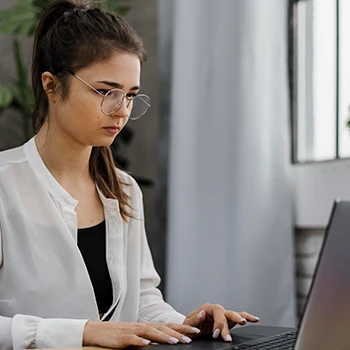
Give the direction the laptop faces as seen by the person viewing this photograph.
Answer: facing away from the viewer and to the left of the viewer

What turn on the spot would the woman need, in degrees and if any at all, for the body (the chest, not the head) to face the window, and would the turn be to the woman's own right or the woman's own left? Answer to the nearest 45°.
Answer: approximately 90° to the woman's own left

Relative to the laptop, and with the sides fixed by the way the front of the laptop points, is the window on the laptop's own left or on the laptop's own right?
on the laptop's own right

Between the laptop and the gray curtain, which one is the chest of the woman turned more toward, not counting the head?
the laptop

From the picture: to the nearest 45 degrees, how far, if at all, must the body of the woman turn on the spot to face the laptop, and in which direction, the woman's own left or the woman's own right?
0° — they already face it

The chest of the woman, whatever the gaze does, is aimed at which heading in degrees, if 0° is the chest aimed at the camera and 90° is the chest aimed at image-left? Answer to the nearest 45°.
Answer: approximately 315°

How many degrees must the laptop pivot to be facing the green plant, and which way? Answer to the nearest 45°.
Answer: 0° — it already faces it

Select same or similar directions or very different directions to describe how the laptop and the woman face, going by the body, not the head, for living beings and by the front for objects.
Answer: very different directions
